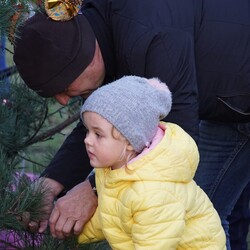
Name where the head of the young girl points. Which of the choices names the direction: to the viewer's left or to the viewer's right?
to the viewer's left

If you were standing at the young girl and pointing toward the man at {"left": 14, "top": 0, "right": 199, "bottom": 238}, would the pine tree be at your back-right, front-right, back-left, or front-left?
front-left

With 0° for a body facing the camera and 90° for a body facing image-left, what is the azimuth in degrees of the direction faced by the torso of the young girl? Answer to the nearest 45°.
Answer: approximately 90°
